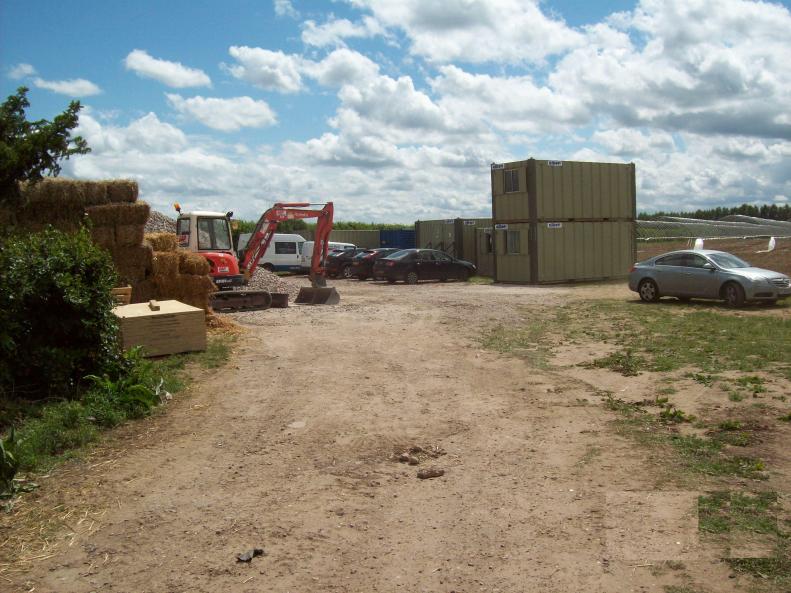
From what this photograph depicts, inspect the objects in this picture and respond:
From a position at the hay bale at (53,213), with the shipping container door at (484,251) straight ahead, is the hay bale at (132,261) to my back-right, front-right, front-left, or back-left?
front-right

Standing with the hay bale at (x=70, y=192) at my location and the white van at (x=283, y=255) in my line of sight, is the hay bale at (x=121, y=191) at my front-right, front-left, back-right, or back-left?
front-right

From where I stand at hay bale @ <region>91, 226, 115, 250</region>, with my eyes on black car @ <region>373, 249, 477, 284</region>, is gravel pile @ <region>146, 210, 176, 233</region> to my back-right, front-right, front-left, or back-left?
front-left

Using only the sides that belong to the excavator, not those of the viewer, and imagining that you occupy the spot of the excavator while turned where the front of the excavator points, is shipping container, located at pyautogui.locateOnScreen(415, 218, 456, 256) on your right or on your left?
on your left

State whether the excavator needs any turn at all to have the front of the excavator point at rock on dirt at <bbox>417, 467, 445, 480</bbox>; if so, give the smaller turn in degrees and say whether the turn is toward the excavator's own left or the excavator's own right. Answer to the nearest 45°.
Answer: approximately 90° to the excavator's own right

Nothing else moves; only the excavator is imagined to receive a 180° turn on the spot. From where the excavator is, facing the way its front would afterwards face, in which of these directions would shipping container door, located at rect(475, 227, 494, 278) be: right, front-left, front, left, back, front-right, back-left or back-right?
back-right

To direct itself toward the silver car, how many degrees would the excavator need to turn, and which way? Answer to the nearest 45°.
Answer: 0° — it already faces it

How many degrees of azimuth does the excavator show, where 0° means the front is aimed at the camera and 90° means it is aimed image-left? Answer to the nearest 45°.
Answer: approximately 270°
